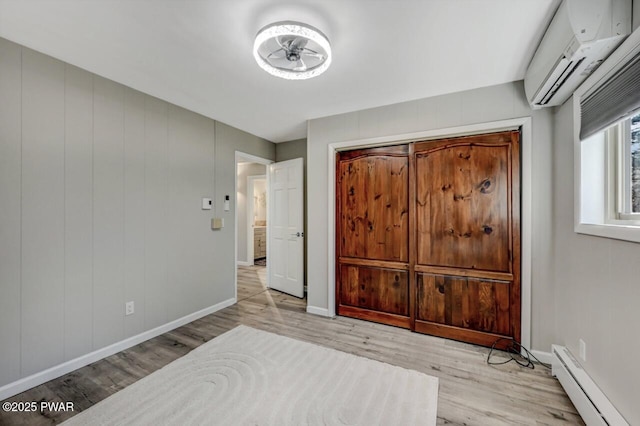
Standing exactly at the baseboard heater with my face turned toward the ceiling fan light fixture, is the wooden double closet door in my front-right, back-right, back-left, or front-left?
front-right

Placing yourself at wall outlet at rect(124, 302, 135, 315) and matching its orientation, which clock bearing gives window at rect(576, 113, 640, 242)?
The window is roughly at 12 o'clock from the wall outlet.

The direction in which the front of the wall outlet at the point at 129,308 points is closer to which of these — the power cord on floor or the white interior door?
the power cord on floor

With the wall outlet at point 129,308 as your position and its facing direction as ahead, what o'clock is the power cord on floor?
The power cord on floor is roughly at 12 o'clock from the wall outlet.

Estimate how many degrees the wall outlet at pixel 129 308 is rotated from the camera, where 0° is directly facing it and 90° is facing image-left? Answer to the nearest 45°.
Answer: approximately 315°

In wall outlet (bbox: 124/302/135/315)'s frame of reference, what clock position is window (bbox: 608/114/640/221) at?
The window is roughly at 12 o'clock from the wall outlet.

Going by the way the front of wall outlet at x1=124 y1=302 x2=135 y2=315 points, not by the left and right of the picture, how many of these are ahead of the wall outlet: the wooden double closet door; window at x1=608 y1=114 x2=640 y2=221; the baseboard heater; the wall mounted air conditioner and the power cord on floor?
5

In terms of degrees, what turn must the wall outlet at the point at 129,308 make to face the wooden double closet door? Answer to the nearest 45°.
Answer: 0° — it already faces it

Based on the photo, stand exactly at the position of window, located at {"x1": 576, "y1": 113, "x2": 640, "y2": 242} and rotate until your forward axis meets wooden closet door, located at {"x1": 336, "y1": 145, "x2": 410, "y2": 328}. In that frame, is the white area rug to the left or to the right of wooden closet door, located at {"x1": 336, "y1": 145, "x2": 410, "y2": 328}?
left

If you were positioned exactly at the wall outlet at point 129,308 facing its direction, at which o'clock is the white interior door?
The white interior door is roughly at 10 o'clock from the wall outlet.

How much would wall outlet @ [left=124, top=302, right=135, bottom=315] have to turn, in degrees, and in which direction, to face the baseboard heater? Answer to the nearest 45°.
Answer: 0° — it already faces it

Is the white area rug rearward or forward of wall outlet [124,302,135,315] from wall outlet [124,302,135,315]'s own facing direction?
forward

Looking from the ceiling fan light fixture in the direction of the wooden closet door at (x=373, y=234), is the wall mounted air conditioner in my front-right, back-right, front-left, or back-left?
front-right

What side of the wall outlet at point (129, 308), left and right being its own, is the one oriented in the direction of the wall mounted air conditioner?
front

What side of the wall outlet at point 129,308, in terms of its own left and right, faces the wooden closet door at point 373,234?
front

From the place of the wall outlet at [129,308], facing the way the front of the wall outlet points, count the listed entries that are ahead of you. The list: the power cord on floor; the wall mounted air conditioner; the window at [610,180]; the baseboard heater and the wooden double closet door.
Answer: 5
